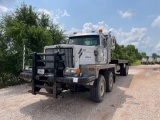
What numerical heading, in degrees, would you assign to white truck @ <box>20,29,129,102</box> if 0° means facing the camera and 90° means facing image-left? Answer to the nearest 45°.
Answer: approximately 45°

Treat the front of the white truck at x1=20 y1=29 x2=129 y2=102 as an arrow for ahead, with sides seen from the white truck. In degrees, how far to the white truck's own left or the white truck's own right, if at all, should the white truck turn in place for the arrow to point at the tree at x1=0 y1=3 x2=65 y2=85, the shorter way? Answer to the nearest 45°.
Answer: approximately 90° to the white truck's own right
